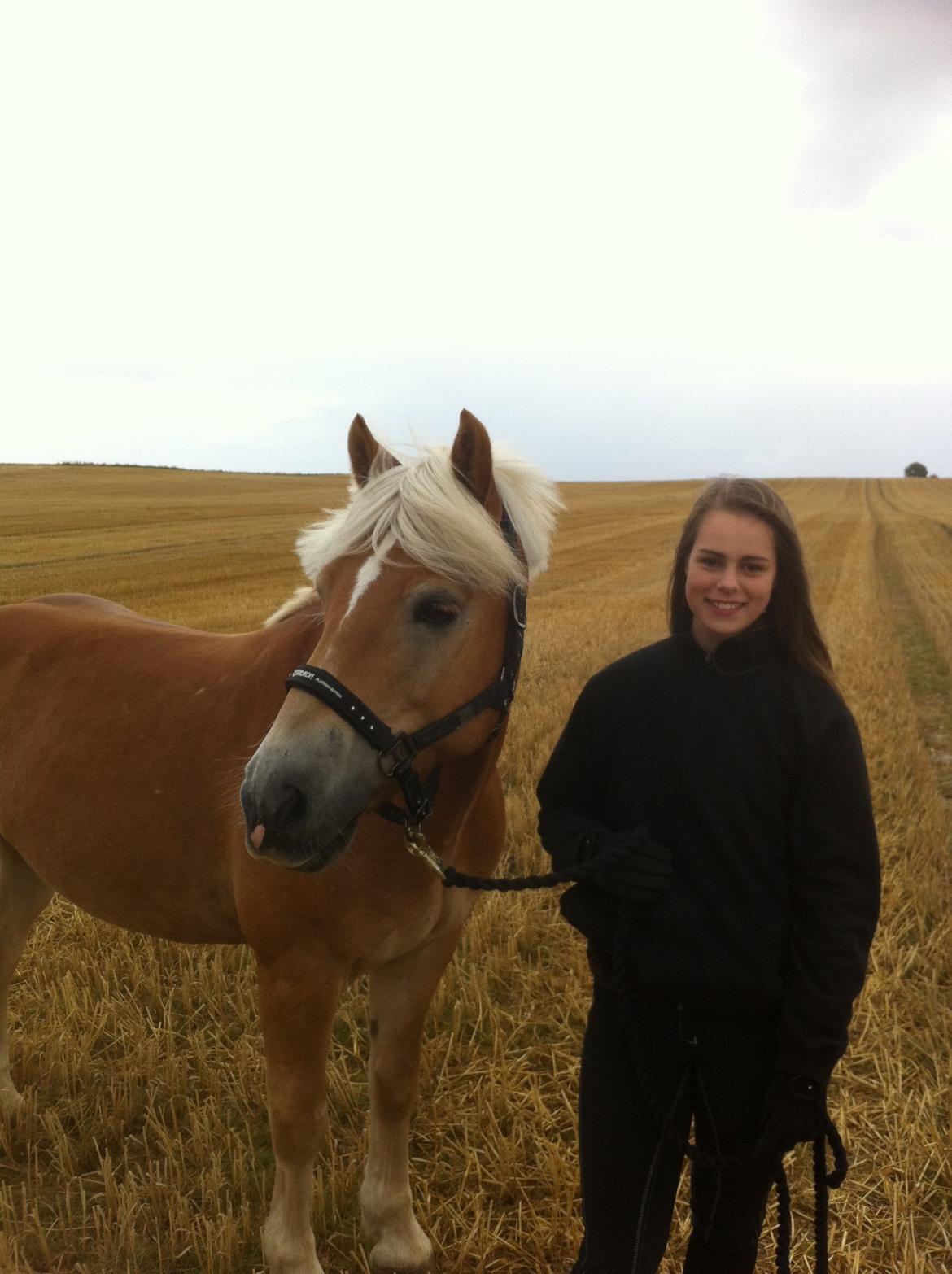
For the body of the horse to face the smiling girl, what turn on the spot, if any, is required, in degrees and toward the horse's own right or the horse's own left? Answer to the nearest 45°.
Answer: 0° — it already faces them

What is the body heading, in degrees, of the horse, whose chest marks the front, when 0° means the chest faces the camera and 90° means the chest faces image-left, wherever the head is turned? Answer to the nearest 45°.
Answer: approximately 315°

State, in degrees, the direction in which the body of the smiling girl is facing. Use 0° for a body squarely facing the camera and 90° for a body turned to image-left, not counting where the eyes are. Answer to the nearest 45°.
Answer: approximately 0°

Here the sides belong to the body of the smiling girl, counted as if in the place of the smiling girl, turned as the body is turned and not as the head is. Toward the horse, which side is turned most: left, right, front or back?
right
